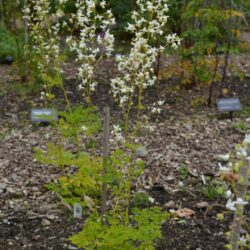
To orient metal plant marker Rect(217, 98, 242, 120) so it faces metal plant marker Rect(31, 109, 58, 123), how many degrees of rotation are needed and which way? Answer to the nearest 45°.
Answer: approximately 45° to its right

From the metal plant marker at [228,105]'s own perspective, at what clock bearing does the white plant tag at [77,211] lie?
The white plant tag is roughly at 1 o'clock from the metal plant marker.

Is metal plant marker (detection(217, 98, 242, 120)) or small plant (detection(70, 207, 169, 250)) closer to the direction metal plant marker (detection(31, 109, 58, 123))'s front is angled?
the small plant

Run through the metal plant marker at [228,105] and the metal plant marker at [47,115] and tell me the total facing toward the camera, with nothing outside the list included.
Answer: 2

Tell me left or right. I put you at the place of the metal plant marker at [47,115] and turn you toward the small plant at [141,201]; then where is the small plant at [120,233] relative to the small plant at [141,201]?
right

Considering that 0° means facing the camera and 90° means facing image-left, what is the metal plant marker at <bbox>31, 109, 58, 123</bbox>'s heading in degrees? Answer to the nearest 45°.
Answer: approximately 0°

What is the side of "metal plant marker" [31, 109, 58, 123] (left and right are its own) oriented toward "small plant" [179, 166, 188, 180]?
left

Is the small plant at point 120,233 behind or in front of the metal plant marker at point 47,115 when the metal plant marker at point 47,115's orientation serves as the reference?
in front
